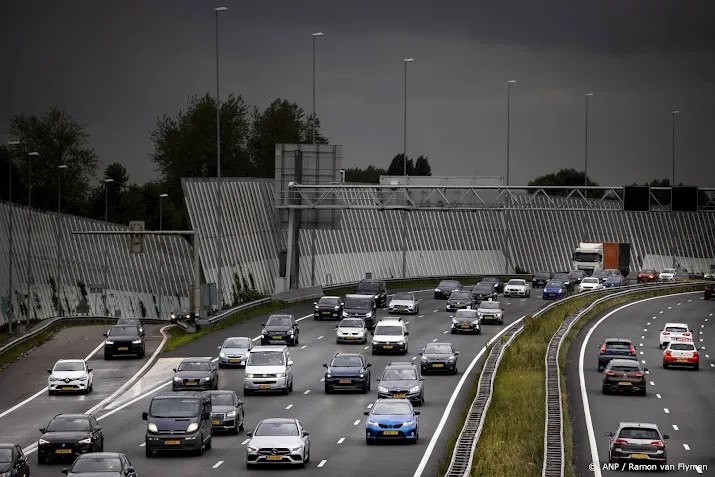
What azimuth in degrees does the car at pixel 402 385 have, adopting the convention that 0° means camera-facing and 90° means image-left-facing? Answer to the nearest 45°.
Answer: approximately 0°

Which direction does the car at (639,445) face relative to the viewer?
away from the camera

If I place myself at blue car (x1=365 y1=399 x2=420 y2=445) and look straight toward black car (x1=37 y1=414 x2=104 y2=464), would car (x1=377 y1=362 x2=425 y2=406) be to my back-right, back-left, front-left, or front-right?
back-right

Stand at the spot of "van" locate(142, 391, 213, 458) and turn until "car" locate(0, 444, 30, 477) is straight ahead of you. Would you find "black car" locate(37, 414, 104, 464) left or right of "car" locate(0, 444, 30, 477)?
right

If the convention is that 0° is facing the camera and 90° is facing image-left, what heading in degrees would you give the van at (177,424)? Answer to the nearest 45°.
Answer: approximately 0°

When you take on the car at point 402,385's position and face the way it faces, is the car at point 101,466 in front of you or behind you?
in front

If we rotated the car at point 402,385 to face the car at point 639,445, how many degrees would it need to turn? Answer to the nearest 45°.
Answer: approximately 45° to its left

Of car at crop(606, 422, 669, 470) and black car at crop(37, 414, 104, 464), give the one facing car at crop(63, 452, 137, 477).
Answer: the black car

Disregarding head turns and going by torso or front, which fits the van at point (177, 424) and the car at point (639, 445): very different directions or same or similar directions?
very different directions

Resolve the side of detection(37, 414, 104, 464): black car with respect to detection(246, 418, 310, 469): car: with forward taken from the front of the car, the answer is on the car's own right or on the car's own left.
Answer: on the car's own right

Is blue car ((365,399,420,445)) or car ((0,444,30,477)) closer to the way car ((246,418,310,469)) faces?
the car

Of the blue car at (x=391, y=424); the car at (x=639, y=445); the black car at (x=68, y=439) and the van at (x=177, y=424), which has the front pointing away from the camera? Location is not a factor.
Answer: the car at (x=639, y=445)
